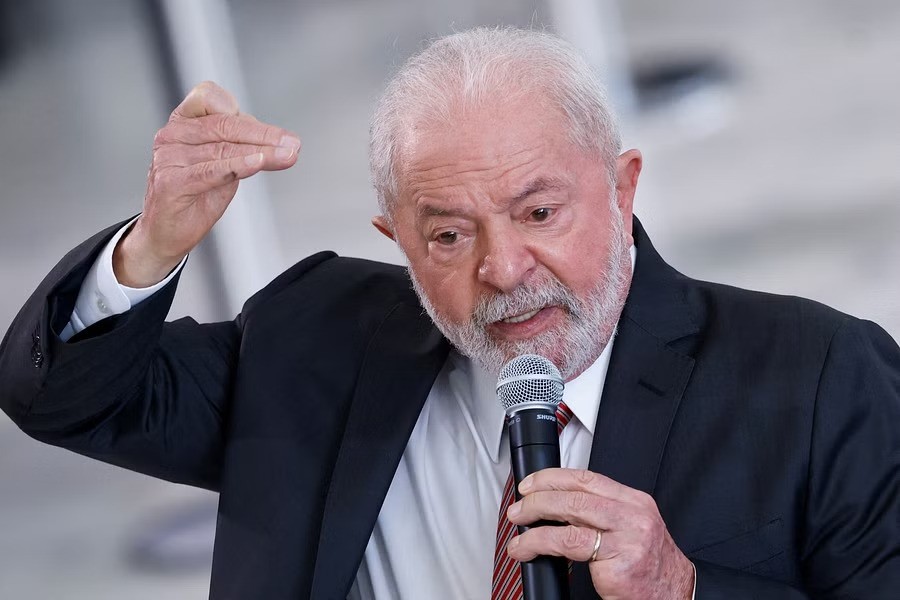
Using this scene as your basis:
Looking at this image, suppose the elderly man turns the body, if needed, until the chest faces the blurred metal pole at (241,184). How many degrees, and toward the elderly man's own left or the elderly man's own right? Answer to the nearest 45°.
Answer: approximately 135° to the elderly man's own right

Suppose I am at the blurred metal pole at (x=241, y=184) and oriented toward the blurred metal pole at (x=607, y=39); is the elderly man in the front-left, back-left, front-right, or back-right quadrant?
front-right

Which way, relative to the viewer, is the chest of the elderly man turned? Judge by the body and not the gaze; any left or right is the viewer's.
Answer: facing the viewer
